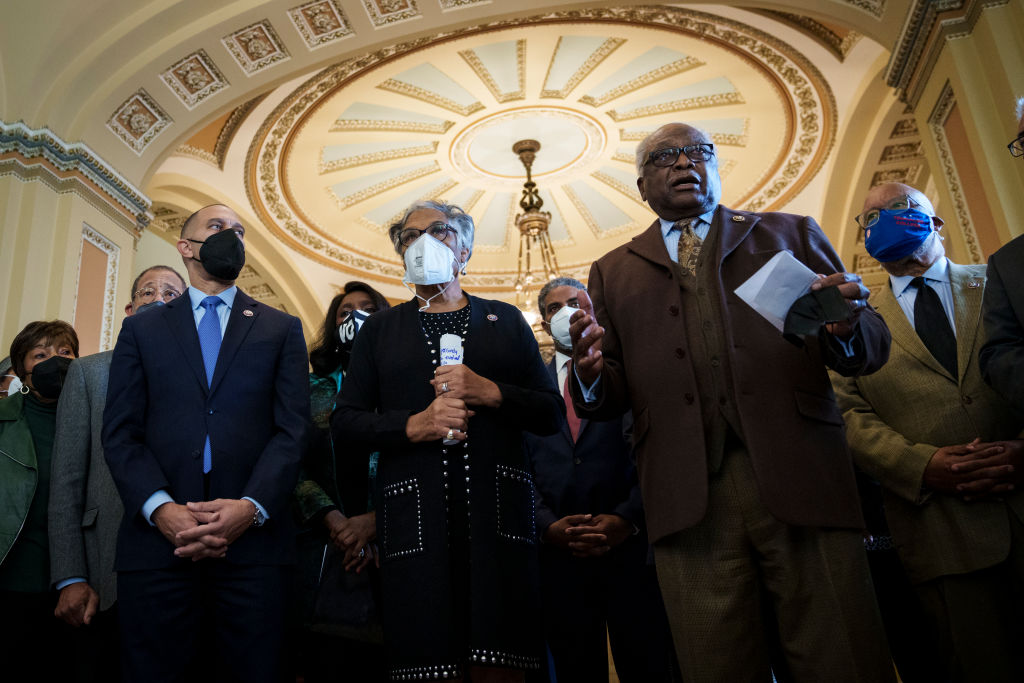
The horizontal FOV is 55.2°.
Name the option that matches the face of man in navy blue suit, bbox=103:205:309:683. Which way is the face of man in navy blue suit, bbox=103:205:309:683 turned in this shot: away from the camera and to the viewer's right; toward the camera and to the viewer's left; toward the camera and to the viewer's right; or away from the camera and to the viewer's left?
toward the camera and to the viewer's right

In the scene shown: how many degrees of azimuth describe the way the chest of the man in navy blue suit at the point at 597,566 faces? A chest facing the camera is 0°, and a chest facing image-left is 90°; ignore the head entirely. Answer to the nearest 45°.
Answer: approximately 0°

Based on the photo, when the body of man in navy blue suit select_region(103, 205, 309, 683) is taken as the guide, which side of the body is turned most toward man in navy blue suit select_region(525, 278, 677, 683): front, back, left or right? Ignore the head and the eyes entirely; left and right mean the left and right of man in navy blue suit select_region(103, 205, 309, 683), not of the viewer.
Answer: left

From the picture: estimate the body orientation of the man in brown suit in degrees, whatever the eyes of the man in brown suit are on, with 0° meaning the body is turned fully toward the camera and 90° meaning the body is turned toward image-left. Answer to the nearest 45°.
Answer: approximately 0°
